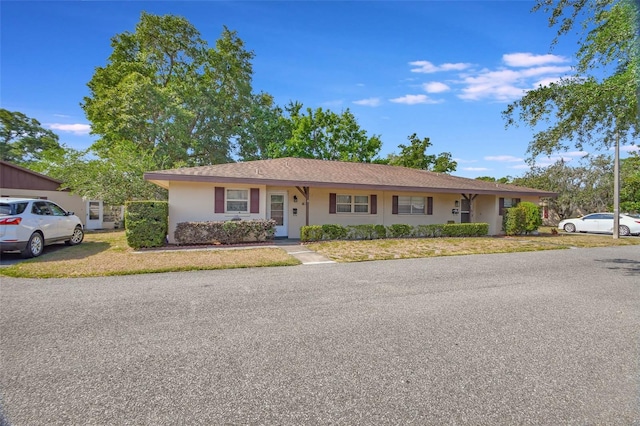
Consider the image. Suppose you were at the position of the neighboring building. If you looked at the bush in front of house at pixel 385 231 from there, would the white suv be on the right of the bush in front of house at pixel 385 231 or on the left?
right

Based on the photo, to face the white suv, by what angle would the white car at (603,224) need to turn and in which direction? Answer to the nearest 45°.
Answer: approximately 45° to its left

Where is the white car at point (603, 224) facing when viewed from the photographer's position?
facing to the left of the viewer

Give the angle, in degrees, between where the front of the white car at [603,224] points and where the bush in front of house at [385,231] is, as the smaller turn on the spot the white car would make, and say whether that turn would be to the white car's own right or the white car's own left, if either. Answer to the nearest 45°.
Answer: approximately 45° to the white car's own left

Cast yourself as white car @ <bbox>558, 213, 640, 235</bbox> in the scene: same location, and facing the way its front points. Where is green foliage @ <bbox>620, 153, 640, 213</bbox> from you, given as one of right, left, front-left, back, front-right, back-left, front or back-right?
right

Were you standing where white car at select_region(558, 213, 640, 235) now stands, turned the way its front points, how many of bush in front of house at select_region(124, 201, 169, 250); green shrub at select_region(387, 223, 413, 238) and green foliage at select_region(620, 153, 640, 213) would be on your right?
1

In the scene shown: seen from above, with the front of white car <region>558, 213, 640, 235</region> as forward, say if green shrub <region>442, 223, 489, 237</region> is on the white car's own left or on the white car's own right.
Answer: on the white car's own left

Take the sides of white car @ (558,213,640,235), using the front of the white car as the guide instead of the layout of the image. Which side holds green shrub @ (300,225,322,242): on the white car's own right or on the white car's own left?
on the white car's own left

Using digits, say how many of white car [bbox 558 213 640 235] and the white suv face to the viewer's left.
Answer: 1

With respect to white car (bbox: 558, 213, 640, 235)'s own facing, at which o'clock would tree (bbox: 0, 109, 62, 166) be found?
The tree is roughly at 11 o'clock from the white car.

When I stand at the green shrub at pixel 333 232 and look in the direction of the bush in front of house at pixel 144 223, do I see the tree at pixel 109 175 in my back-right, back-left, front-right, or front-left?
front-right
